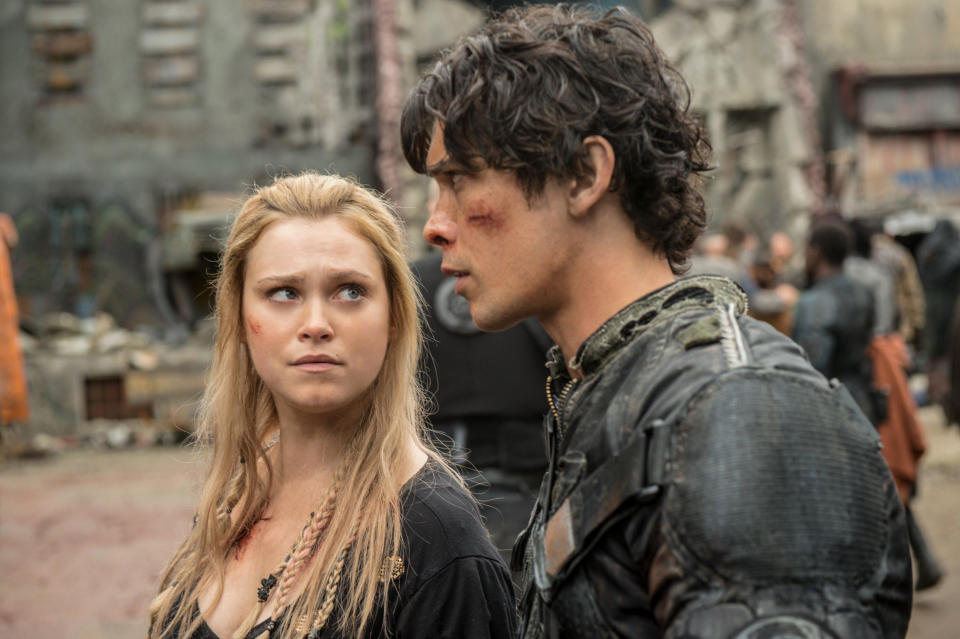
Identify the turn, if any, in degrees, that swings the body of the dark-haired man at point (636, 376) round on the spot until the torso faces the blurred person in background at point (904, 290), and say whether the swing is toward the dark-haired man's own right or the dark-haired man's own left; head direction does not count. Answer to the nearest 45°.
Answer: approximately 90° to the dark-haired man's own right

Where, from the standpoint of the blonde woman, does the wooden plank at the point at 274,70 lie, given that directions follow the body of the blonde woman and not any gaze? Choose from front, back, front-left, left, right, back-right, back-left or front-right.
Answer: back-right

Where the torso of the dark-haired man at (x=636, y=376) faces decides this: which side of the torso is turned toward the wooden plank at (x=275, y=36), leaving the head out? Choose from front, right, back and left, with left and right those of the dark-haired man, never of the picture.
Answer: right

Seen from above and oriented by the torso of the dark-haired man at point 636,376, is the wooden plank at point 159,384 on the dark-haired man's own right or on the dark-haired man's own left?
on the dark-haired man's own right

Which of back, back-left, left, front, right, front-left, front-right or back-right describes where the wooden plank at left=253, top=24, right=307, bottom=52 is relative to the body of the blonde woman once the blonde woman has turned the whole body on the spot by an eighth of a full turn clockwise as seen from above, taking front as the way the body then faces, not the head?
right

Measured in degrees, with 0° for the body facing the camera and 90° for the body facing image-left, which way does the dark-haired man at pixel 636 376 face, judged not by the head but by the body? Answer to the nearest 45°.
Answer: approximately 90°

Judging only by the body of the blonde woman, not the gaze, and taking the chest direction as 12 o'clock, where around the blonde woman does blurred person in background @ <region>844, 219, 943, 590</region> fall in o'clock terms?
The blurred person in background is roughly at 6 o'clock from the blonde woman.

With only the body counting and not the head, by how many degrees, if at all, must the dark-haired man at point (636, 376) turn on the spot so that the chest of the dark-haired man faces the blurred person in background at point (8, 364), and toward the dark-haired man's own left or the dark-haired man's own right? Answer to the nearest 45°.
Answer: approximately 45° to the dark-haired man's own right

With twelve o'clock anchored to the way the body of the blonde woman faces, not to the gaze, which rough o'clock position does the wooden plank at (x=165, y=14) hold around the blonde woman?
The wooden plank is roughly at 4 o'clock from the blonde woman.

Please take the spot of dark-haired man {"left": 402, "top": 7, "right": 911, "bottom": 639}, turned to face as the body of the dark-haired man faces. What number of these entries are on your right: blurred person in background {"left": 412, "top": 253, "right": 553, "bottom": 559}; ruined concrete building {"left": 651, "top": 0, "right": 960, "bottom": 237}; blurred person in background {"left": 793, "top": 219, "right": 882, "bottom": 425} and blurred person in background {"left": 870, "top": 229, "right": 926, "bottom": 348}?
4

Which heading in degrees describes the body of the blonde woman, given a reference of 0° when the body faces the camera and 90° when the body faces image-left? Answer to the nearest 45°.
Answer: approximately 45°

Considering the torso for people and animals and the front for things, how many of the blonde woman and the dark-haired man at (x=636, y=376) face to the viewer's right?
0

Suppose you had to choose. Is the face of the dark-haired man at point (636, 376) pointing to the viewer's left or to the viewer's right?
to the viewer's left

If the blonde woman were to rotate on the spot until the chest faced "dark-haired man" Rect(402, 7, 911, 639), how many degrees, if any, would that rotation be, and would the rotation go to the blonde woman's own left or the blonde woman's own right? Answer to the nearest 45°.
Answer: approximately 90° to the blonde woman's own left

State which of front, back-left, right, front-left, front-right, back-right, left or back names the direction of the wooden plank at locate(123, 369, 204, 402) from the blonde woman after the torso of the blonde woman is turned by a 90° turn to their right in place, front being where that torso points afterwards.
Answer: front-right

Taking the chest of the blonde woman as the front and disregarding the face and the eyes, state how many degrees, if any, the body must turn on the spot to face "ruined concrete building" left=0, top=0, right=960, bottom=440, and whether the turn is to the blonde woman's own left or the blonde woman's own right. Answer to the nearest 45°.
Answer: approximately 135° to the blonde woman's own right
